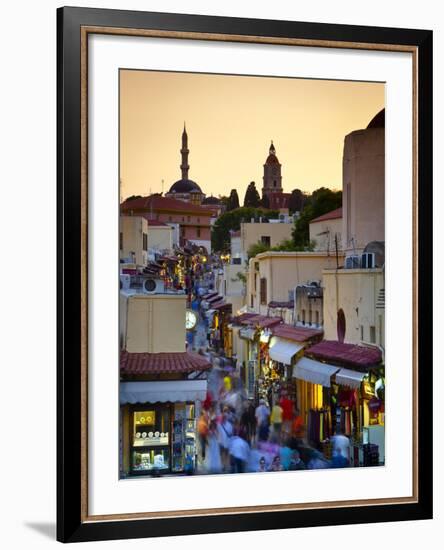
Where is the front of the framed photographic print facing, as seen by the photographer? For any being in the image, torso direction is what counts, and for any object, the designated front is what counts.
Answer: facing the viewer and to the right of the viewer
